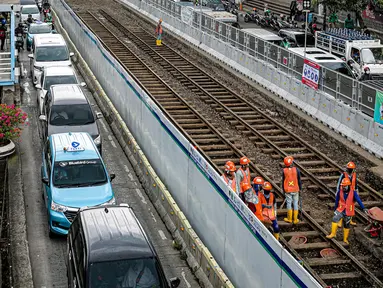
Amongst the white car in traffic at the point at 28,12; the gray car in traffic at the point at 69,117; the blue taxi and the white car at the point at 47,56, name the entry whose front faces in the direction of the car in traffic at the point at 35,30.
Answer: the white car in traffic at the point at 28,12

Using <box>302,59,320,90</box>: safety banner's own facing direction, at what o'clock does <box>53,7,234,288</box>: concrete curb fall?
The concrete curb is roughly at 11 o'clock from the safety banner.

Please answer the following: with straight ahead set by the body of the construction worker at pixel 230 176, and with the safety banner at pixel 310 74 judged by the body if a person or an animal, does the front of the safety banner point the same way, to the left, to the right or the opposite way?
to the right

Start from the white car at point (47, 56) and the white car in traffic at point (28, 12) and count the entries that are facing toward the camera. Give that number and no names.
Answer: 2

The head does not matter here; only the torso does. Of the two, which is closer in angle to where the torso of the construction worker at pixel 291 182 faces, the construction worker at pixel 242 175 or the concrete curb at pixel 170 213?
the concrete curb

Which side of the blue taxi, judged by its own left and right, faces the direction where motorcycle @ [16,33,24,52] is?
back

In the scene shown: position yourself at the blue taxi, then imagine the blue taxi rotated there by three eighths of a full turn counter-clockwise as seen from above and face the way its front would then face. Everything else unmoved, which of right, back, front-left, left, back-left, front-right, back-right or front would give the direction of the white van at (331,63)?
front

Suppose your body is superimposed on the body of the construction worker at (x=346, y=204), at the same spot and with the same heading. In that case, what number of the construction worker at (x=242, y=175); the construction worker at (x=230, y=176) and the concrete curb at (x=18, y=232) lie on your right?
3
